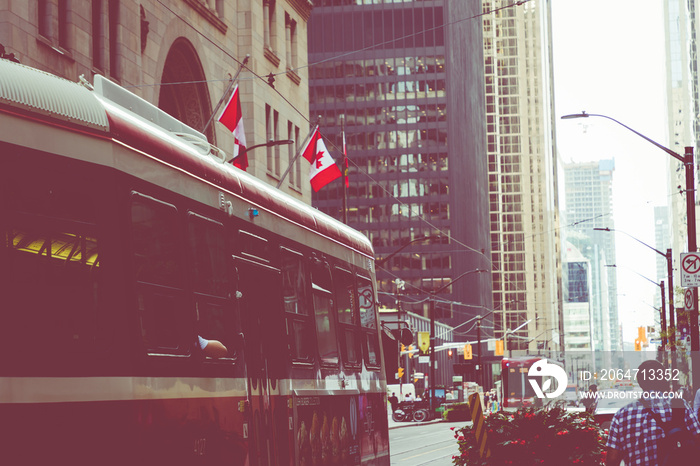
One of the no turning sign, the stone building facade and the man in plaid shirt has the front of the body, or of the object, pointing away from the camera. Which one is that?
the man in plaid shirt

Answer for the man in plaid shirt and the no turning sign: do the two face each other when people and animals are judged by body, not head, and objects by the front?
yes

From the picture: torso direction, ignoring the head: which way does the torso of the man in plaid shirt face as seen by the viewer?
away from the camera

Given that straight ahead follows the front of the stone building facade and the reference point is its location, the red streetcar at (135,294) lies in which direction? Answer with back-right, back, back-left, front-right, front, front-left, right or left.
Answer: front-right

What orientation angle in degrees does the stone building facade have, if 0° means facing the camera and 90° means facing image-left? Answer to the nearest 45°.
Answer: approximately 315°

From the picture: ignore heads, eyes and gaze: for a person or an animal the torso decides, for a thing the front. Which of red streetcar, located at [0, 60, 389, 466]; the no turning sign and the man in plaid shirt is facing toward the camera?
the no turning sign

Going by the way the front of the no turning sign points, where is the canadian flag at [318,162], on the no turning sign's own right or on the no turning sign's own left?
on the no turning sign's own right

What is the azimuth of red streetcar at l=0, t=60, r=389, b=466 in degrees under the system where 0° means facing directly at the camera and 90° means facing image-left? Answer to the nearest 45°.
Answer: approximately 225°

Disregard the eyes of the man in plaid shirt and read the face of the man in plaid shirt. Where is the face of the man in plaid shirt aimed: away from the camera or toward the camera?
away from the camera

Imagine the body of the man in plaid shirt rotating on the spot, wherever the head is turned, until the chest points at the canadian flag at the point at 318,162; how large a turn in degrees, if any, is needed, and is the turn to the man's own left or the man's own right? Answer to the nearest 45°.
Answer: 0° — they already face it

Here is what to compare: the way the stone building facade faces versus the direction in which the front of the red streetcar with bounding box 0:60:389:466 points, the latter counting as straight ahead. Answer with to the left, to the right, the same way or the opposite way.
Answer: to the right

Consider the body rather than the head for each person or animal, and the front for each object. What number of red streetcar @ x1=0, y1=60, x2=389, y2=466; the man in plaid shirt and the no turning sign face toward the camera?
1

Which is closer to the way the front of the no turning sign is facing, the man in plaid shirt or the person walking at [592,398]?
the man in plaid shirt

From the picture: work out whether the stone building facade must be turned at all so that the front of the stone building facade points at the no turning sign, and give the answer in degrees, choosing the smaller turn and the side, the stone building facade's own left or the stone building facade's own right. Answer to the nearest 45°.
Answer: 0° — it already faces it
